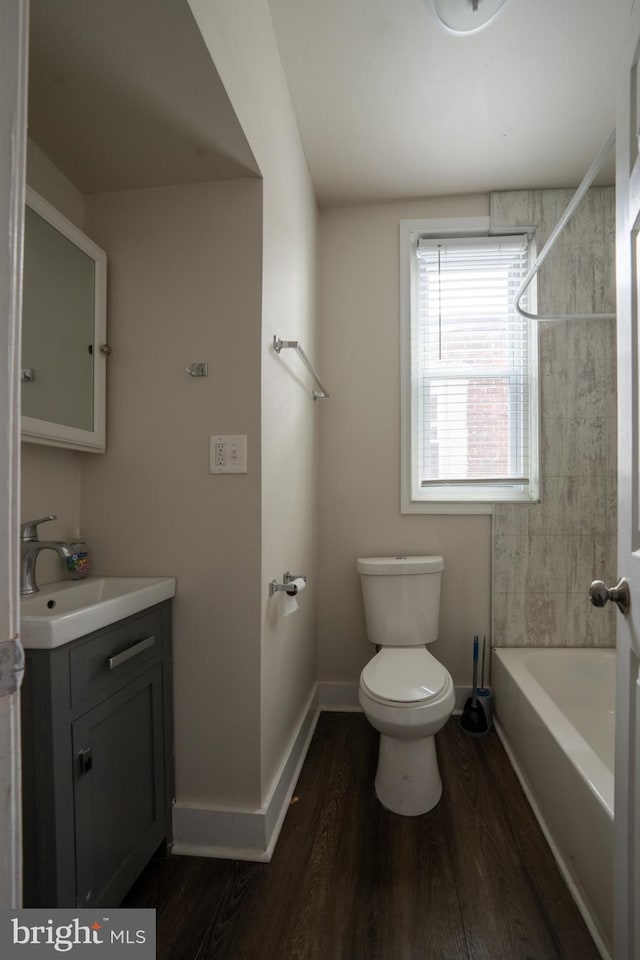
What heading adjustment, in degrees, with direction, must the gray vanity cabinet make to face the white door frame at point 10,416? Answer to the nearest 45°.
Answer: approximately 45° to its right

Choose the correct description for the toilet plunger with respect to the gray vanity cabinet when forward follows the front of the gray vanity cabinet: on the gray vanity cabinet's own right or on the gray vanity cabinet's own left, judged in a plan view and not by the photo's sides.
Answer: on the gray vanity cabinet's own left

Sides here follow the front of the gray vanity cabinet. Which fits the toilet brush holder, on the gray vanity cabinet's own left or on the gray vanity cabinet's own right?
on the gray vanity cabinet's own left

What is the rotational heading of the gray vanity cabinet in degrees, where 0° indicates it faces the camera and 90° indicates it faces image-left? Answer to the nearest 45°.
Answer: approximately 315°

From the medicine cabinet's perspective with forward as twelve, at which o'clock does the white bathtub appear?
The white bathtub is roughly at 11 o'clock from the medicine cabinet.

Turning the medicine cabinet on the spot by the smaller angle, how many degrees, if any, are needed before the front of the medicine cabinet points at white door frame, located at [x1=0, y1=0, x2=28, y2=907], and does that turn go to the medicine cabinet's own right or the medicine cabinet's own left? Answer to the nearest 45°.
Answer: approximately 45° to the medicine cabinet's own right
